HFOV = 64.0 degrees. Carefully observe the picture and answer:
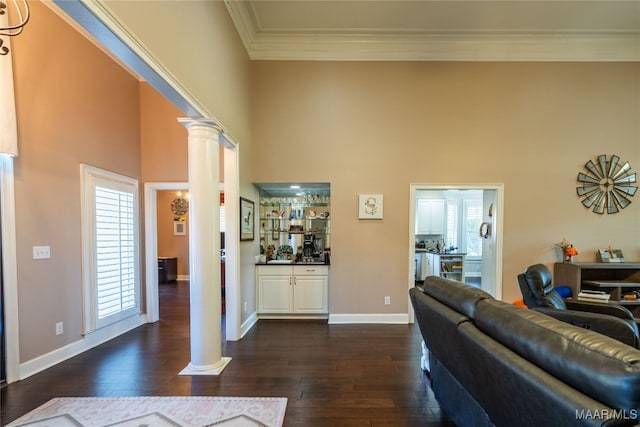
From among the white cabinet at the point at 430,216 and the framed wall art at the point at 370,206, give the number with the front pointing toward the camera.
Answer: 2

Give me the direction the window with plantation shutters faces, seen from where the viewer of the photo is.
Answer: facing the viewer and to the right of the viewer

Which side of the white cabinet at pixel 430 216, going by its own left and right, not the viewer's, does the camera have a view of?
front

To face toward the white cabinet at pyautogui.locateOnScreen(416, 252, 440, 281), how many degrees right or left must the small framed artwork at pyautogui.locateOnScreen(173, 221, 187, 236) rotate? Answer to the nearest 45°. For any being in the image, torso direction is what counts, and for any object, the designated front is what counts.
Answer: approximately 45° to its left

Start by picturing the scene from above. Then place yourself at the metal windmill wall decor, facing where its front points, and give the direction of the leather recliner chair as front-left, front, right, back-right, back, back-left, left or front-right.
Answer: front

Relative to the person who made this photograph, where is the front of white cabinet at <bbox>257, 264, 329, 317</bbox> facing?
facing the viewer

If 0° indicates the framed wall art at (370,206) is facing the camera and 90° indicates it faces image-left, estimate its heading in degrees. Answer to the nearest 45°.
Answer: approximately 0°

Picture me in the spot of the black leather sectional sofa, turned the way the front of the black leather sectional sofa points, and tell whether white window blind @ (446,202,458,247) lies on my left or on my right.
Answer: on my left
